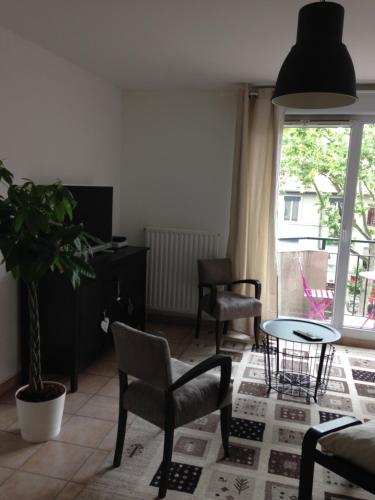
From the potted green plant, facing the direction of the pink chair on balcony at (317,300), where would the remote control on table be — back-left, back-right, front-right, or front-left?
front-right

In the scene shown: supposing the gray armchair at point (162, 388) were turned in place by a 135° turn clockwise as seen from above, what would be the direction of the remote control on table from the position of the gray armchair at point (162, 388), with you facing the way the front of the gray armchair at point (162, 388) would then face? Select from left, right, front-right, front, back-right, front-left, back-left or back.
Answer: back-left

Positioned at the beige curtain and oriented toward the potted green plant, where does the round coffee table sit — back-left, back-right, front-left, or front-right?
front-left

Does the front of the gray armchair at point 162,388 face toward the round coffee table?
yes

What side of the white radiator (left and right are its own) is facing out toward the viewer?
front

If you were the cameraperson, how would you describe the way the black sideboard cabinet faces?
facing the viewer and to the right of the viewer

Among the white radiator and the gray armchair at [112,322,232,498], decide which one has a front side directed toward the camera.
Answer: the white radiator

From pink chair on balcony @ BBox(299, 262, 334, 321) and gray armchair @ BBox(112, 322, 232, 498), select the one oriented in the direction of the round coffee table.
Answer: the gray armchair

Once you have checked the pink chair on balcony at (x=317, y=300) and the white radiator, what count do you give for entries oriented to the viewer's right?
1

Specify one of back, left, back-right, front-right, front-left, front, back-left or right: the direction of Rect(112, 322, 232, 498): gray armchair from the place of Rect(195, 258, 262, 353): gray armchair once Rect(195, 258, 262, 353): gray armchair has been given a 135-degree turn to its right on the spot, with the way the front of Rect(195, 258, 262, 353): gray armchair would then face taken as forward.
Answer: left

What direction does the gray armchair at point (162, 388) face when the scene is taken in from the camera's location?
facing away from the viewer and to the right of the viewer

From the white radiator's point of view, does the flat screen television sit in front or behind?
in front

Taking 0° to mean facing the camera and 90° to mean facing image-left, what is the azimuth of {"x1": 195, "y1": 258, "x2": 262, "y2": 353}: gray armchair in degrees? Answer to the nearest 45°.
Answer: approximately 315°

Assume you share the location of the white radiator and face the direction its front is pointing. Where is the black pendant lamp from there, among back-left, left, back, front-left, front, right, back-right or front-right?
front

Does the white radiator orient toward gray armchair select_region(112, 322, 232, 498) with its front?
yes
